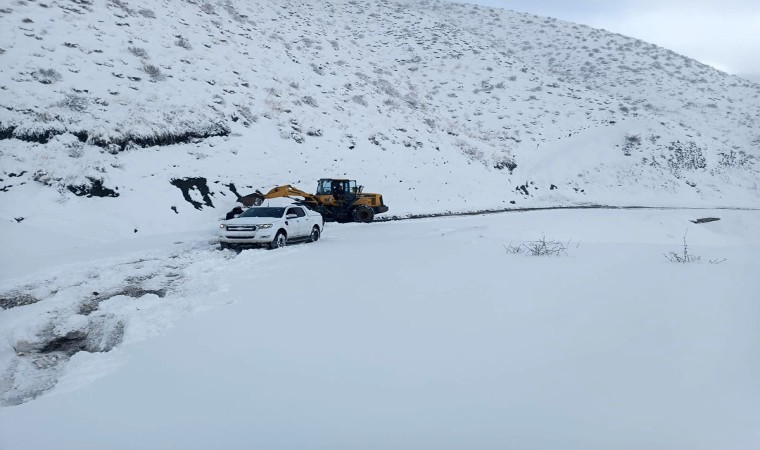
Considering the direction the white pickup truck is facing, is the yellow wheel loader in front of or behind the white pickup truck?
behind

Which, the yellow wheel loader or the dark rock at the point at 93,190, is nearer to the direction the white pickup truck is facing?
the dark rock

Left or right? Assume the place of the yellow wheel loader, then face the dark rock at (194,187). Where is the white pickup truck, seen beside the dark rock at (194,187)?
left

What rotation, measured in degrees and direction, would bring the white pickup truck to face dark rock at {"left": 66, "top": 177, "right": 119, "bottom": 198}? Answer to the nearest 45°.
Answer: approximately 90° to its right

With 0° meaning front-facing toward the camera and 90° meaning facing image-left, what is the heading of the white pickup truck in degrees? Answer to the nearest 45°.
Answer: approximately 45°

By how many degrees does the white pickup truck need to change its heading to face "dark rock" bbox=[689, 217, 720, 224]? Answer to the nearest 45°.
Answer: approximately 135° to its left

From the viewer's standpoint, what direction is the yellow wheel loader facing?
to the viewer's left

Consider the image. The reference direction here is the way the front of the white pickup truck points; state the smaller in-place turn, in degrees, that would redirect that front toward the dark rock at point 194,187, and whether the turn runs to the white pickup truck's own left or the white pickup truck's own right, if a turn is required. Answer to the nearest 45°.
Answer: approximately 90° to the white pickup truck's own right

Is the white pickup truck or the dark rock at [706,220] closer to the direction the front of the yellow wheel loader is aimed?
the white pickup truck

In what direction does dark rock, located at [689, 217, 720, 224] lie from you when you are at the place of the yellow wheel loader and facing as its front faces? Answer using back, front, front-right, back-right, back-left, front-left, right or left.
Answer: back

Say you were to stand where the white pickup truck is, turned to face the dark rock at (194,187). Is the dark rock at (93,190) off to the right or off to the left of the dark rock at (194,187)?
left
